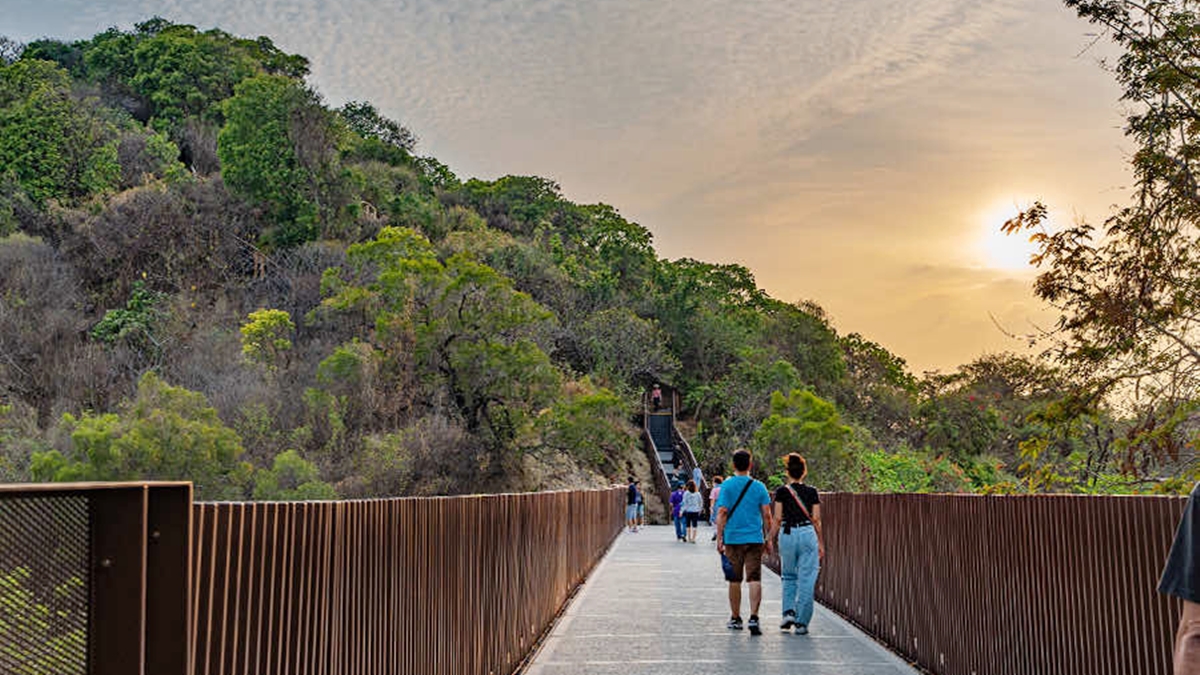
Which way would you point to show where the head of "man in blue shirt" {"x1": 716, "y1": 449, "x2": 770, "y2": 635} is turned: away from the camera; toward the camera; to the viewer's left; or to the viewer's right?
away from the camera

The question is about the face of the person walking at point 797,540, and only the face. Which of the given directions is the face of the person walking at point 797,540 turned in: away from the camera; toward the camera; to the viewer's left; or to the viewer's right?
away from the camera

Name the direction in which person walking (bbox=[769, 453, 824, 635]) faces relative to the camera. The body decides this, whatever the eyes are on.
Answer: away from the camera

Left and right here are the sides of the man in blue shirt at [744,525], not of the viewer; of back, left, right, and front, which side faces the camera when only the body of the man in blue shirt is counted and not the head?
back

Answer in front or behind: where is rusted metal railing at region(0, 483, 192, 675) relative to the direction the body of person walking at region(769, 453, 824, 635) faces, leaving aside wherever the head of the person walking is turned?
behind

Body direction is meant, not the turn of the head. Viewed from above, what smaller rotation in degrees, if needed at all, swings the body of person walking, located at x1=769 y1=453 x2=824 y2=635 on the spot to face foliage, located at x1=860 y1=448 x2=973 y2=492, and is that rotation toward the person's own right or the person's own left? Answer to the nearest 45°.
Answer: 0° — they already face it

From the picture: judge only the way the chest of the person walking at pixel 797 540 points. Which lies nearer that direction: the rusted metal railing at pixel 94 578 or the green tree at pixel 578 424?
the green tree

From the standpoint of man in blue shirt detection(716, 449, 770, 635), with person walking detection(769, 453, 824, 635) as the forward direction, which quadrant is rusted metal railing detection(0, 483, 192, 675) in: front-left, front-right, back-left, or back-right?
back-right

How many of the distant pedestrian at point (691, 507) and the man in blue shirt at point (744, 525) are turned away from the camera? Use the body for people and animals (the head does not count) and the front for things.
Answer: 2
